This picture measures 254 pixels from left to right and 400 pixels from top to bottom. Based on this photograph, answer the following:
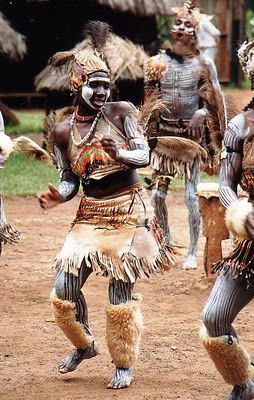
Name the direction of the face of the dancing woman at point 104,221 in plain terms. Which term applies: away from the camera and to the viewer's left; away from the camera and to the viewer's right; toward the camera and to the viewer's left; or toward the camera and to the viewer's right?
toward the camera and to the viewer's right

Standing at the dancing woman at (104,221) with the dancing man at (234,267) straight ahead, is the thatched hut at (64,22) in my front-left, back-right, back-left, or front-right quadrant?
back-left

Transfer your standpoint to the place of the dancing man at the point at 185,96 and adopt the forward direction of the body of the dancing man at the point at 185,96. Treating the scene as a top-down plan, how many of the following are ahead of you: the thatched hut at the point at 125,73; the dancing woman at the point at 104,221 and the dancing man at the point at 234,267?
2

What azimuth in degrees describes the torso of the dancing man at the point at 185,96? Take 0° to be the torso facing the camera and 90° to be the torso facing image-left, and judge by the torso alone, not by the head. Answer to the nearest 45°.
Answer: approximately 0°

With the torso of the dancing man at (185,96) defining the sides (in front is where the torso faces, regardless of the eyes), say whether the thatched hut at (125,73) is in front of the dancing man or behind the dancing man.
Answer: behind

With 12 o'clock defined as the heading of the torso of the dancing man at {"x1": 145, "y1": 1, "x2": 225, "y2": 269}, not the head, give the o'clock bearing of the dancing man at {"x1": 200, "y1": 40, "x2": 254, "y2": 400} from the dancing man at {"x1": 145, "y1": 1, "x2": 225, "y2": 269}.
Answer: the dancing man at {"x1": 200, "y1": 40, "x2": 254, "y2": 400} is roughly at 12 o'clock from the dancing man at {"x1": 145, "y1": 1, "x2": 225, "y2": 269}.

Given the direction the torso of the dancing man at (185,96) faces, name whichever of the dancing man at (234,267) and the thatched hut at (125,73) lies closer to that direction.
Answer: the dancing man

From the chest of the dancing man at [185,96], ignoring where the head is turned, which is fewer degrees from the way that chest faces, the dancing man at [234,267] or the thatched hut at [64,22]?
the dancing man

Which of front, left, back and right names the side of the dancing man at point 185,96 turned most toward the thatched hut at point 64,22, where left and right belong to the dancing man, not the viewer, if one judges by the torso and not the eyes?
back

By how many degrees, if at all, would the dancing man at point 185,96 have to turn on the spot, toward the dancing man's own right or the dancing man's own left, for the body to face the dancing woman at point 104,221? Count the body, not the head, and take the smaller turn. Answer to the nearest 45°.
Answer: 0° — they already face them
